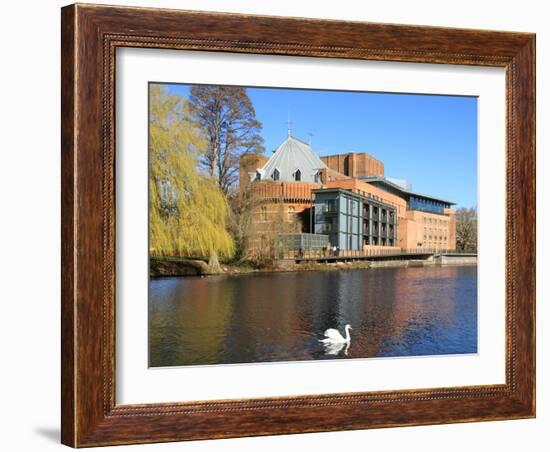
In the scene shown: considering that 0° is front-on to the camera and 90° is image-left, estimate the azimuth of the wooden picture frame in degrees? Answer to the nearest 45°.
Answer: approximately 315°
